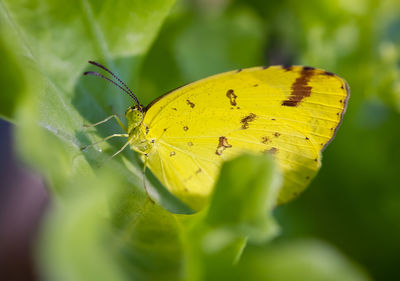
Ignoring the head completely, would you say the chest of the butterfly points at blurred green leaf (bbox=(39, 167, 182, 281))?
no

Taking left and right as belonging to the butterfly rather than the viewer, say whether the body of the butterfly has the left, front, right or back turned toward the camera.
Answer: left

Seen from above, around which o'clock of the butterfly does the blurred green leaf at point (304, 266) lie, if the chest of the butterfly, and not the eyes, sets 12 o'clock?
The blurred green leaf is roughly at 9 o'clock from the butterfly.

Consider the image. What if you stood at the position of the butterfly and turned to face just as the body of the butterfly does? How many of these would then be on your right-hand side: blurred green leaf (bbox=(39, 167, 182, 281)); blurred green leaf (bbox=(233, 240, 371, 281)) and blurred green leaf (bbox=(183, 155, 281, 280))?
0

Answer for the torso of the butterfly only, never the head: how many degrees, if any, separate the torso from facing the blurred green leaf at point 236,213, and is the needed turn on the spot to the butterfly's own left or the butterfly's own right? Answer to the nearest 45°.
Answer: approximately 90° to the butterfly's own left
